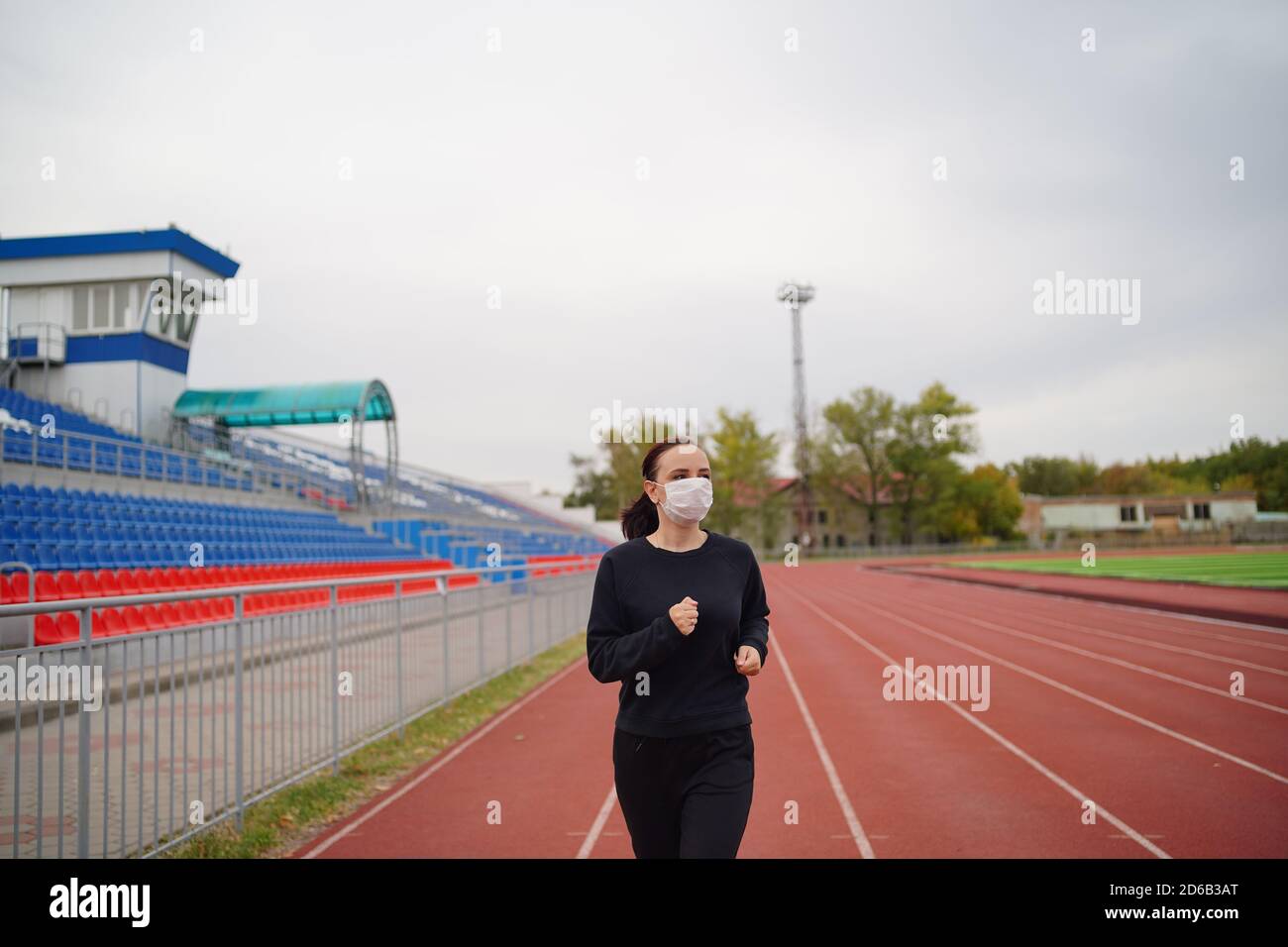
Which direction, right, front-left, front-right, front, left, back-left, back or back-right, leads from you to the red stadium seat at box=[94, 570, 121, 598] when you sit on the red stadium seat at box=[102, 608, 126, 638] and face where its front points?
back-left

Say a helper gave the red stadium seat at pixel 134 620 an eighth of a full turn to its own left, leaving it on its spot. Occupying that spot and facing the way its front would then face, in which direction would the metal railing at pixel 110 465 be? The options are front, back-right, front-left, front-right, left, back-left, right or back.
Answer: left

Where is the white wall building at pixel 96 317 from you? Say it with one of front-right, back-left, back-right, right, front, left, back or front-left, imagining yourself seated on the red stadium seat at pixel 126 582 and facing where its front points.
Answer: back-left

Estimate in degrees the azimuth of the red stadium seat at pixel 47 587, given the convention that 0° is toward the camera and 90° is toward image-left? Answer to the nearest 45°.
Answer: approximately 315°

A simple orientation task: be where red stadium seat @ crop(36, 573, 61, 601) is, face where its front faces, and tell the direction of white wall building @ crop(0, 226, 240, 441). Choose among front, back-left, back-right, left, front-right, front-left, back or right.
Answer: back-left

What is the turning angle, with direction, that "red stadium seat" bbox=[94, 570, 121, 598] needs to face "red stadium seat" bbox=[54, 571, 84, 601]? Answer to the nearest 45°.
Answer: approximately 90° to its right

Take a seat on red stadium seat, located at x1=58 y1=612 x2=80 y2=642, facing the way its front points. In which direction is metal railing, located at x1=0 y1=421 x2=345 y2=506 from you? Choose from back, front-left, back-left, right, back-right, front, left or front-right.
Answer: back-left
